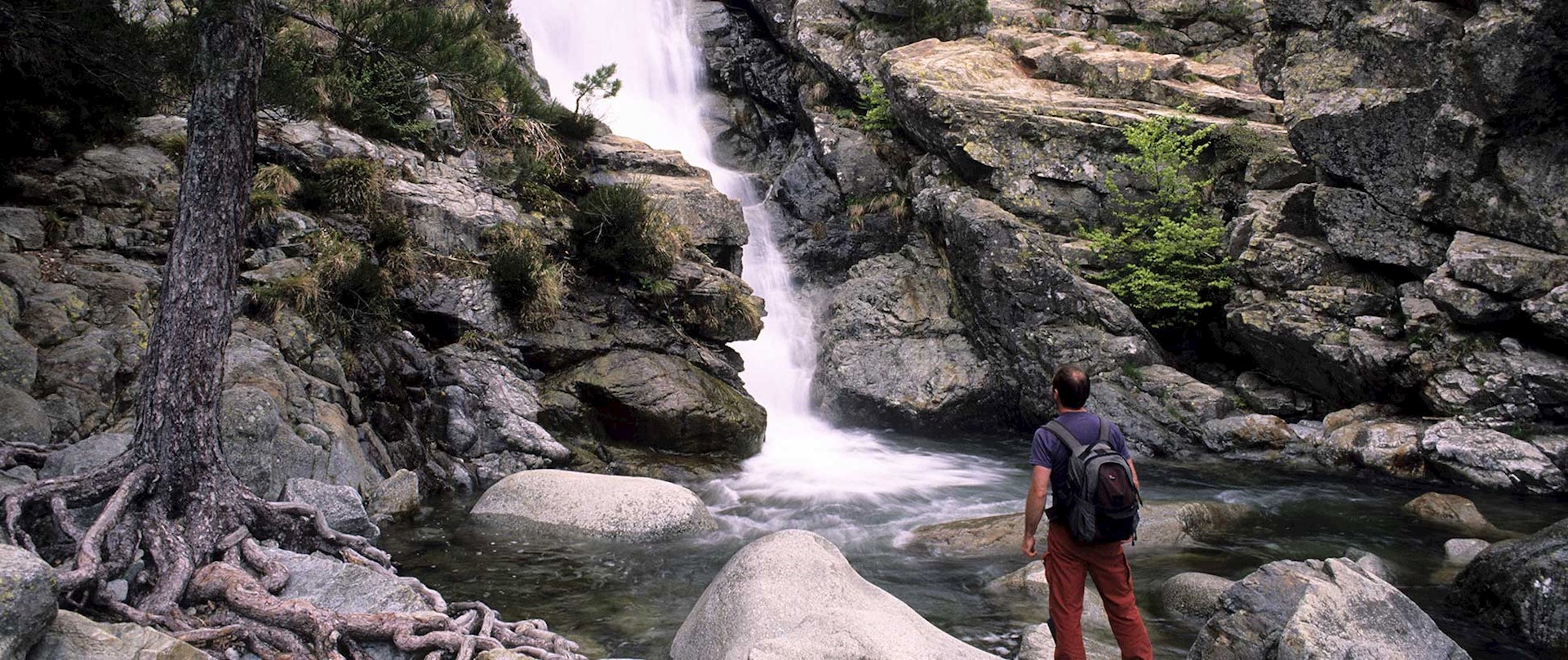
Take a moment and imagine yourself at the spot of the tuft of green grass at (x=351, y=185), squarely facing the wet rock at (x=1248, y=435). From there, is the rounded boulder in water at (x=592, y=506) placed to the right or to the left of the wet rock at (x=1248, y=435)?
right

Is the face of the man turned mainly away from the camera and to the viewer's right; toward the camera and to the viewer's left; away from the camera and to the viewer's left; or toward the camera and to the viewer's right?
away from the camera and to the viewer's left

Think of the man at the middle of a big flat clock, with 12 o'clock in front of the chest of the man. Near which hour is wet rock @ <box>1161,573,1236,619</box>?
The wet rock is roughly at 2 o'clock from the man.

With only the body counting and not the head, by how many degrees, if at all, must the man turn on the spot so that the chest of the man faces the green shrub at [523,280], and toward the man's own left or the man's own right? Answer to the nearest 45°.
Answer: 0° — they already face it

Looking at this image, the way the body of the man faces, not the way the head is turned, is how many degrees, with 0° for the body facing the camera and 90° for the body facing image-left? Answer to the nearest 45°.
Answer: approximately 135°

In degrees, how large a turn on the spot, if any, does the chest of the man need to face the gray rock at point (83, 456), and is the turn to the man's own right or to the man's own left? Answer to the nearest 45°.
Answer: approximately 45° to the man's own left

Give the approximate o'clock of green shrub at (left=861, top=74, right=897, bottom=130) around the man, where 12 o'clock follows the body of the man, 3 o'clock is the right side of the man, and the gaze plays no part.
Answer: The green shrub is roughly at 1 o'clock from the man.

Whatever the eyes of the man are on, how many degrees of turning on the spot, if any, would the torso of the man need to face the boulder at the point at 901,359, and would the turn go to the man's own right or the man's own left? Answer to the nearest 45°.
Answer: approximately 45° to the man's own right

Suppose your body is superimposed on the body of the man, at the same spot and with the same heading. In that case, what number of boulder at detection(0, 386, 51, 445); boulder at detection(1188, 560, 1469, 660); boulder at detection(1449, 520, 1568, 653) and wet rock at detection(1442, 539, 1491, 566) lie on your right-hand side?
3

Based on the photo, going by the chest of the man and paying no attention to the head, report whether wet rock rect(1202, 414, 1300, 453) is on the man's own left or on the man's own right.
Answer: on the man's own right

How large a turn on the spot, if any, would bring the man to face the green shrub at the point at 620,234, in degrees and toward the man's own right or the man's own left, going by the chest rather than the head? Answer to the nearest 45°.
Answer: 0° — they already face it

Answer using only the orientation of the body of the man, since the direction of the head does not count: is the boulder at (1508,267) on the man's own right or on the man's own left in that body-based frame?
on the man's own right
